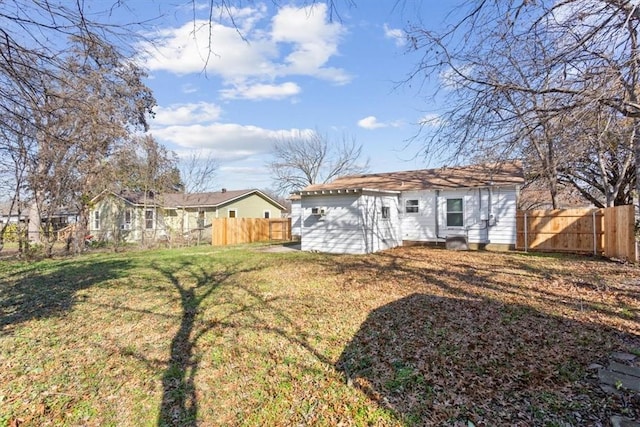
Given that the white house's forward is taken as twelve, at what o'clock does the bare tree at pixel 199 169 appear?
The bare tree is roughly at 10 o'clock from the white house.

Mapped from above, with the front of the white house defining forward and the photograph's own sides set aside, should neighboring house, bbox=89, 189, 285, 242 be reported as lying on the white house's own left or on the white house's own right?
on the white house's own left

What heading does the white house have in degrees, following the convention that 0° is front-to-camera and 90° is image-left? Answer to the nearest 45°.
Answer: approximately 180°

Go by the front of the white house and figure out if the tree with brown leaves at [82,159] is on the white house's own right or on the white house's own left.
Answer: on the white house's own left

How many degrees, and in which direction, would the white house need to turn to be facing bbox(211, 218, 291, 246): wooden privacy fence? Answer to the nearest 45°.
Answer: approximately 45° to its left

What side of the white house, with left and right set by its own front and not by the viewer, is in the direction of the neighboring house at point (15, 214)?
left
